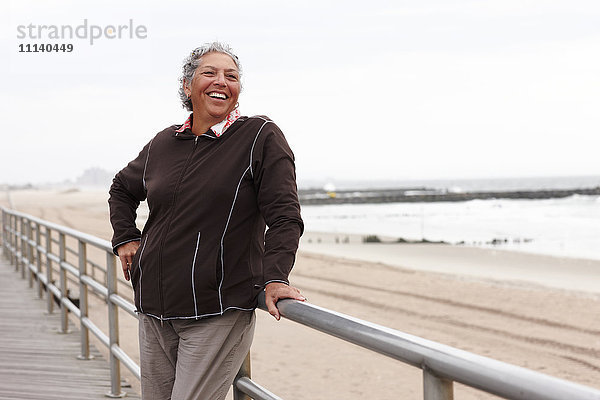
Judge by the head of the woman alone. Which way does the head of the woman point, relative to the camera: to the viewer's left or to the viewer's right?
to the viewer's right

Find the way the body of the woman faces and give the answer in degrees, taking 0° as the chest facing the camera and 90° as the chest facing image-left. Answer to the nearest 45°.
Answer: approximately 45°
